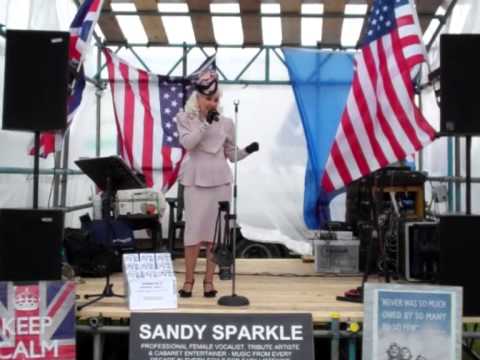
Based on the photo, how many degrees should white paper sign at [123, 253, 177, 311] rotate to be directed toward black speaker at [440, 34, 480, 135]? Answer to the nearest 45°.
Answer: approximately 90° to its left

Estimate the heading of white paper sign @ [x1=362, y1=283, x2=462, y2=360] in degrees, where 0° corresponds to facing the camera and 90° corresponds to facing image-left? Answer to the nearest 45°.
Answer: approximately 0°

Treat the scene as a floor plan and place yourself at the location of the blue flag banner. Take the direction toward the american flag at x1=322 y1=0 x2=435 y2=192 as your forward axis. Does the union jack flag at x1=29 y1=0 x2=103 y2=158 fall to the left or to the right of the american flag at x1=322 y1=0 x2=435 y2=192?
right

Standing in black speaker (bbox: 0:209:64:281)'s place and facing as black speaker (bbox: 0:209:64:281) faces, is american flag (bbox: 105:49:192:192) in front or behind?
behind

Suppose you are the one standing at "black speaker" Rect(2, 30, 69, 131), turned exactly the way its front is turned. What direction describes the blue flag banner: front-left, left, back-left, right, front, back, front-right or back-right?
back-left

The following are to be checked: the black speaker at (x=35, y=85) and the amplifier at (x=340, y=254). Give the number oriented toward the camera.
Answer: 2

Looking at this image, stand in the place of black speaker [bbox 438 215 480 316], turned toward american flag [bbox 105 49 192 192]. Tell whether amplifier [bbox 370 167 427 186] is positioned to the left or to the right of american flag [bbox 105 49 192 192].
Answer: right
